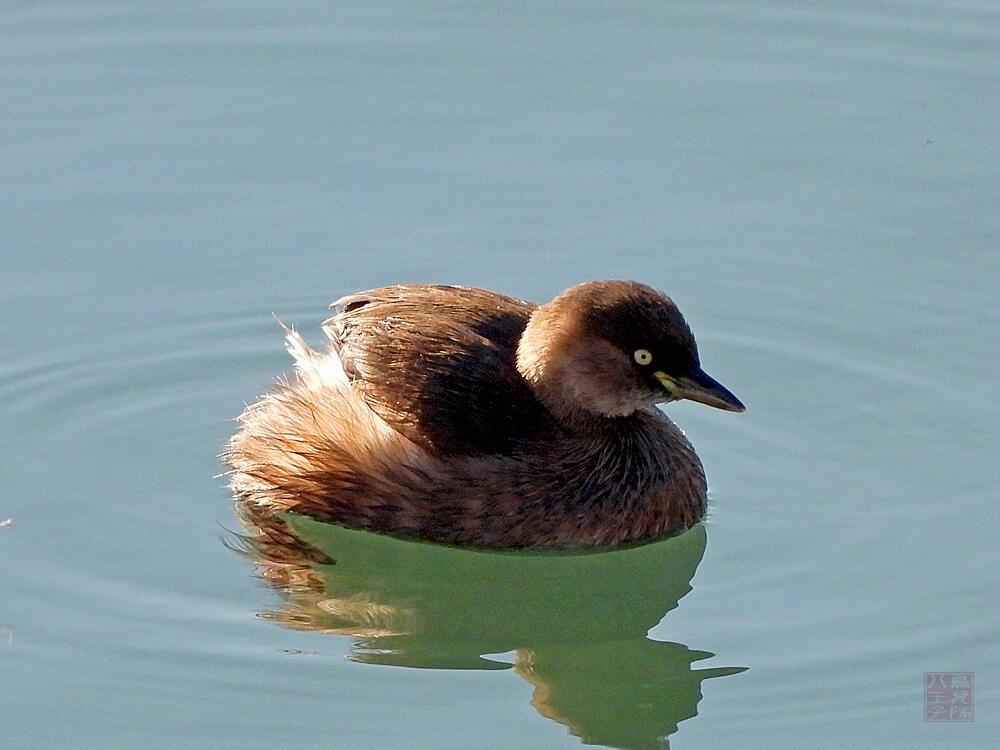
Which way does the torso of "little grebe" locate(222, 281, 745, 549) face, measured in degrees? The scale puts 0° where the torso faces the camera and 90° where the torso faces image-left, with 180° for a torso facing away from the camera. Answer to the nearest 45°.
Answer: approximately 270°
